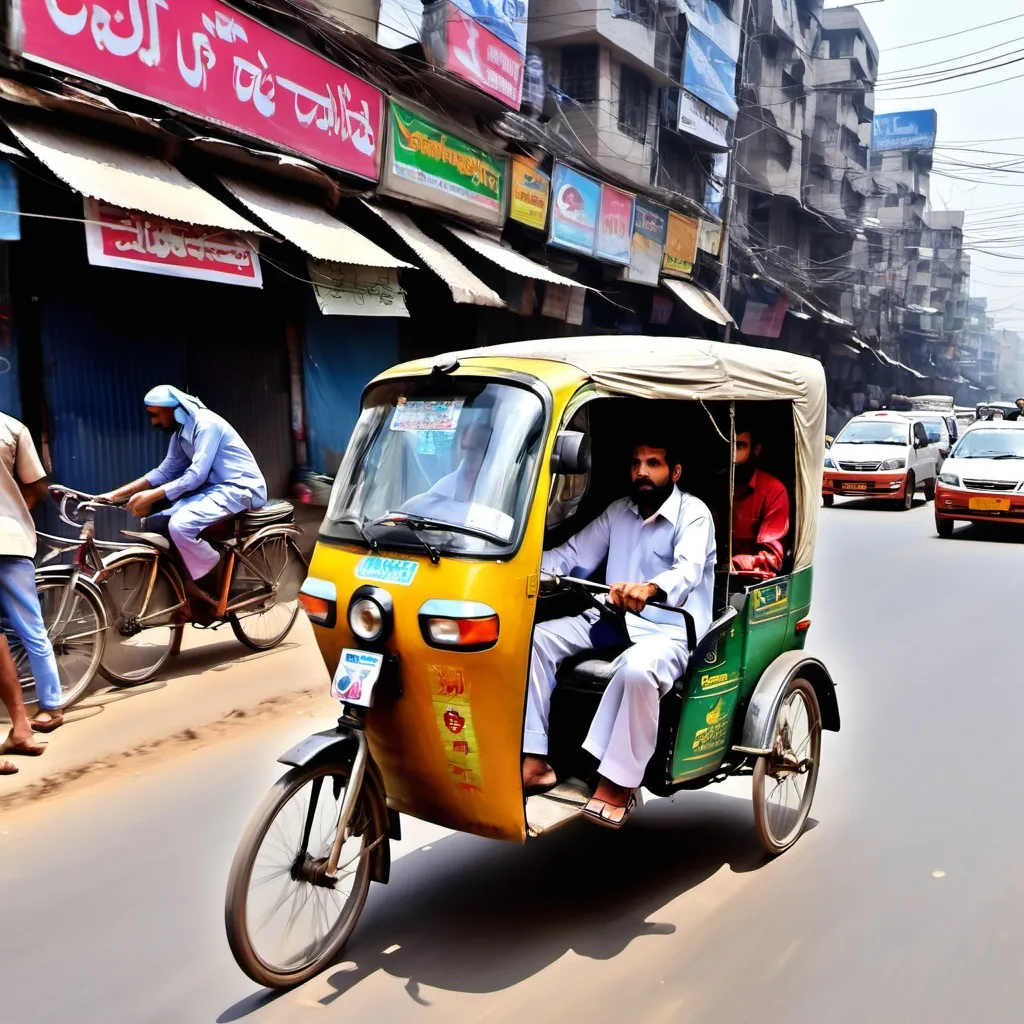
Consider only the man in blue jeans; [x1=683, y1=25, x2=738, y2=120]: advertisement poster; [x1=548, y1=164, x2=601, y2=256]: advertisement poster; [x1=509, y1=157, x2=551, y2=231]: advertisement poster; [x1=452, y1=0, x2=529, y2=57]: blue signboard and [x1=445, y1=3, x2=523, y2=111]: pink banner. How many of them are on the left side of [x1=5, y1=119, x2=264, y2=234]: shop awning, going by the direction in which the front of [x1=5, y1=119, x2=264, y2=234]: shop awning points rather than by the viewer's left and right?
5

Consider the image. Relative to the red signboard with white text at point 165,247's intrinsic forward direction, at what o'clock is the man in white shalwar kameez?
The man in white shalwar kameez is roughly at 1 o'clock from the red signboard with white text.

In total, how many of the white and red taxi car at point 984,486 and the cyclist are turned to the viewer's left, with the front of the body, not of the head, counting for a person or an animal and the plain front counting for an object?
1

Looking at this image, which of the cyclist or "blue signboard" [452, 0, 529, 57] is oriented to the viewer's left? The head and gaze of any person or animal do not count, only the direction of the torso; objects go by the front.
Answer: the cyclist

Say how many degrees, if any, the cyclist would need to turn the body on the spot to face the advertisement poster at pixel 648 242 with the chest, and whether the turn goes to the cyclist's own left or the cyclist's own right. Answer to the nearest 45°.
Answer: approximately 135° to the cyclist's own right

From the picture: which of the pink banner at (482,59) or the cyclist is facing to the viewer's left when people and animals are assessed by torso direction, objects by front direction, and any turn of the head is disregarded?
the cyclist

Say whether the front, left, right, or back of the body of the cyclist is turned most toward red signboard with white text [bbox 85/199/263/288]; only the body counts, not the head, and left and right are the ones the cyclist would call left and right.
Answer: right

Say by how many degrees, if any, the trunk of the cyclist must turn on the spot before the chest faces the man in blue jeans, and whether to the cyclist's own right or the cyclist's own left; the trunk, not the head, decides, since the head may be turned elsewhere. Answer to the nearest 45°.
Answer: approximately 45° to the cyclist's own left

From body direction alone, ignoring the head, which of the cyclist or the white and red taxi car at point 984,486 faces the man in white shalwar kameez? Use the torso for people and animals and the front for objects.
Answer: the white and red taxi car

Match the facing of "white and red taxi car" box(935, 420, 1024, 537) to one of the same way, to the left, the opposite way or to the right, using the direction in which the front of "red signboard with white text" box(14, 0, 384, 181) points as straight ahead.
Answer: to the right

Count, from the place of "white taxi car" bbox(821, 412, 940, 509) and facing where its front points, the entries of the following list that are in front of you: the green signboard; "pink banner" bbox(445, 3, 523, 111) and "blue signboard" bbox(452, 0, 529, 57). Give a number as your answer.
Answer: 3
